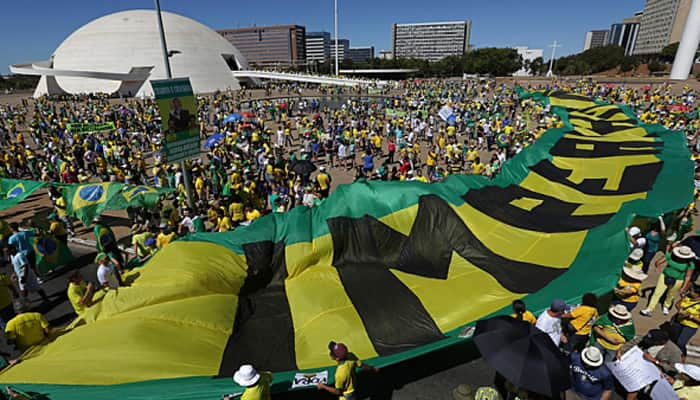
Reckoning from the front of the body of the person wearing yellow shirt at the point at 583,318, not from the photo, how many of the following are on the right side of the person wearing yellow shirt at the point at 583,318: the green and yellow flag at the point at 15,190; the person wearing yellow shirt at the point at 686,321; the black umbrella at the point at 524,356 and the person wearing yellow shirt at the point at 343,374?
1

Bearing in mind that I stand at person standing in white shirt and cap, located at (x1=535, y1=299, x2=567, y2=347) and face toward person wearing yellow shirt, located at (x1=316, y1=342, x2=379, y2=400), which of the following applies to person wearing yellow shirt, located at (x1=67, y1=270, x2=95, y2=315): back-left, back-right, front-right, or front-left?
front-right

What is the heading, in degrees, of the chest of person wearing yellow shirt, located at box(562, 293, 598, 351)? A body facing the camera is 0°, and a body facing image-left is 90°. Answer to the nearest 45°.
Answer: approximately 135°

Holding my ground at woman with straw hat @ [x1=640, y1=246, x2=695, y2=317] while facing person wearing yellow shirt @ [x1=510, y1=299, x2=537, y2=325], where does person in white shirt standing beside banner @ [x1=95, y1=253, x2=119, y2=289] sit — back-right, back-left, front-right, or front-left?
front-right

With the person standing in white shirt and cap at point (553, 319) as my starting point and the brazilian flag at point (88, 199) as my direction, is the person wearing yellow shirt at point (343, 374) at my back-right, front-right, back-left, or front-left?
front-left
